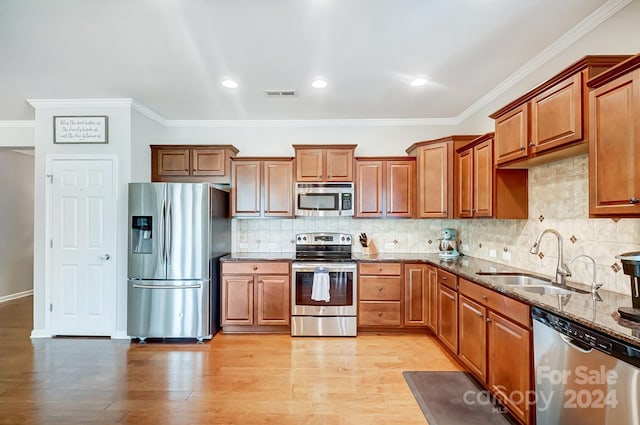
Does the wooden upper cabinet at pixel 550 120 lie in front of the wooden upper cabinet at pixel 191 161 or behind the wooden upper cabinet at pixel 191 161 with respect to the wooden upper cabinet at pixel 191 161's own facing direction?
in front

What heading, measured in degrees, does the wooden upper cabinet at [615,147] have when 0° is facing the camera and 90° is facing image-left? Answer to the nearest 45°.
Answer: approximately 45°

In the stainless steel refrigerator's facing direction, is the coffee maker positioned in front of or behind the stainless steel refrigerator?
in front

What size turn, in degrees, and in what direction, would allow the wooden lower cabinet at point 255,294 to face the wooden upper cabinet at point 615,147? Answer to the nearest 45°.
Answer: approximately 45° to its left

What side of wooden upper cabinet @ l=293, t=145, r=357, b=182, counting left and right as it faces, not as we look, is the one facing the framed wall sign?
right

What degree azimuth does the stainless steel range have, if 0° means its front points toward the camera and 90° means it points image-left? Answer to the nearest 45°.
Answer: approximately 0°

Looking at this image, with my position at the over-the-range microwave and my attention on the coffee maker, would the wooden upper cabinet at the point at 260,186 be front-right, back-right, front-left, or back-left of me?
back-right

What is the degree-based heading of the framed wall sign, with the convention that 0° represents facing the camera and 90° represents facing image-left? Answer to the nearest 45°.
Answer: approximately 0°

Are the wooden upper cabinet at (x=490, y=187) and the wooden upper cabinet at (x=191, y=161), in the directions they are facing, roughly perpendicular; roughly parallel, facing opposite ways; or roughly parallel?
roughly perpendicular
